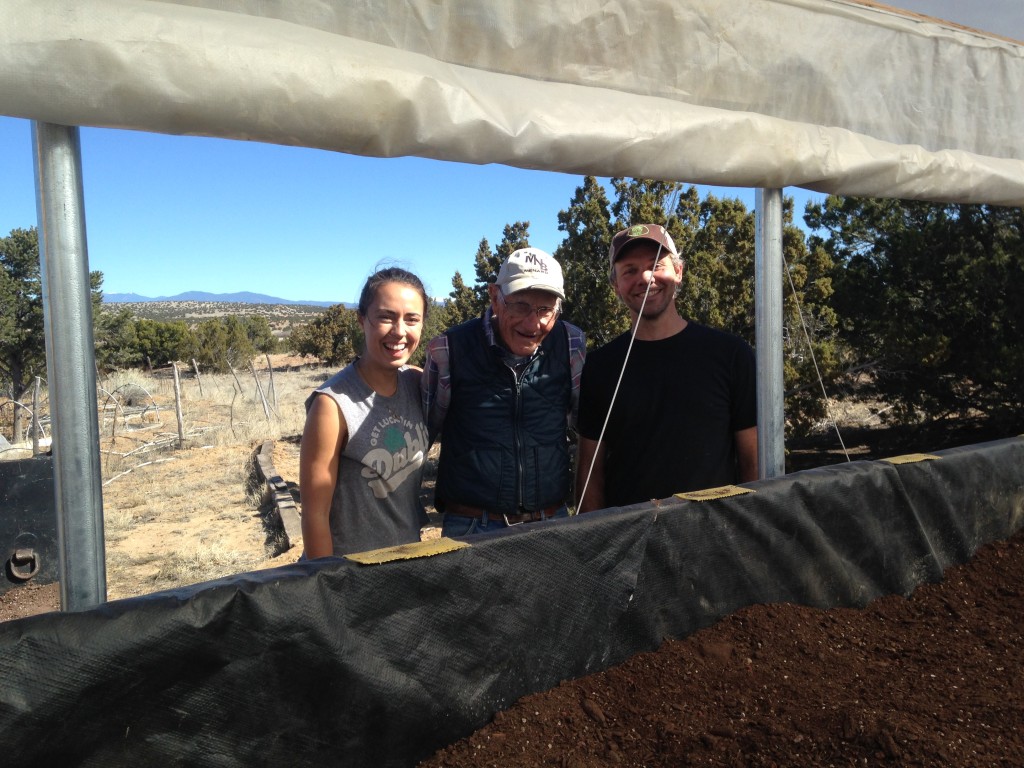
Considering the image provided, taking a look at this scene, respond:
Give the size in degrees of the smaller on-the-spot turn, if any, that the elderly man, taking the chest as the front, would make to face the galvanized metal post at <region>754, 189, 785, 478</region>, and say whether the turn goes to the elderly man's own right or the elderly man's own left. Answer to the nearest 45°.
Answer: approximately 90° to the elderly man's own left

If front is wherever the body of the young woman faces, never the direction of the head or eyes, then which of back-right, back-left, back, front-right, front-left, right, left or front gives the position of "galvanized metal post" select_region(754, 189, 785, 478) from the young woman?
front-left

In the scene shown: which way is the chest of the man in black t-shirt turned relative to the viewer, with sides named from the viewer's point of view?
facing the viewer

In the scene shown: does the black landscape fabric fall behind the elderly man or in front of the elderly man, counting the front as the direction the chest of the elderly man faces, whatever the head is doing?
in front

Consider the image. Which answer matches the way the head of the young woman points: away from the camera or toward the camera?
toward the camera

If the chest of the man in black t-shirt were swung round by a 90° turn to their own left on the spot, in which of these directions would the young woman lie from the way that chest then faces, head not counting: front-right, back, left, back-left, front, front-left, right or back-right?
back-right
